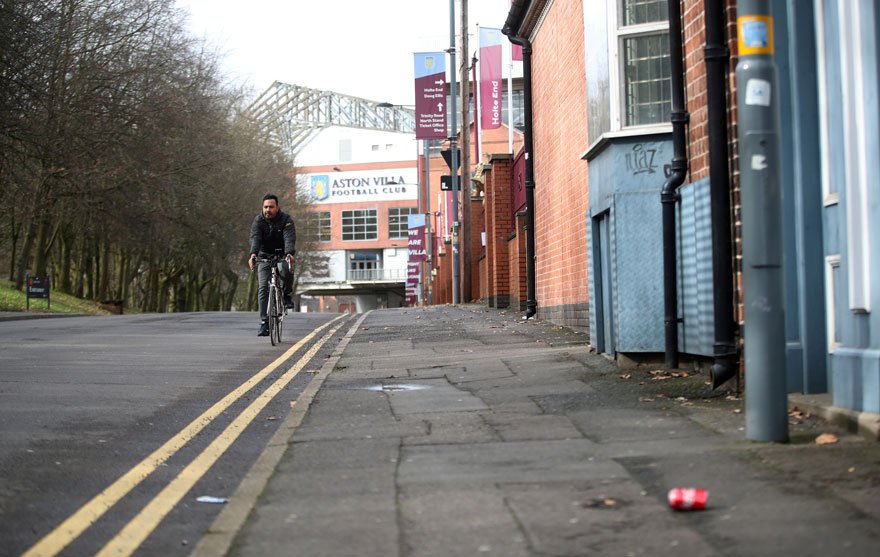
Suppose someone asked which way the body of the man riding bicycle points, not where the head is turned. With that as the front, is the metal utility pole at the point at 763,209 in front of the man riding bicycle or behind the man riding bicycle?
in front

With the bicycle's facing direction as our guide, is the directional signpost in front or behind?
behind

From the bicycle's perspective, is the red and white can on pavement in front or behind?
in front

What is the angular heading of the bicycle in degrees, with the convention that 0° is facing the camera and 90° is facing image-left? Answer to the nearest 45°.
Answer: approximately 0°

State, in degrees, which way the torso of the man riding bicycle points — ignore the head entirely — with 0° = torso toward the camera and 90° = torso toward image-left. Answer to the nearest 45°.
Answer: approximately 0°

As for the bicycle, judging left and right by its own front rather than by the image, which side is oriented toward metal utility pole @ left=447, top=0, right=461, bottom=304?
back

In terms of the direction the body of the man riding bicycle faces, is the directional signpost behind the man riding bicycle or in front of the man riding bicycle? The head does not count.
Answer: behind
